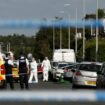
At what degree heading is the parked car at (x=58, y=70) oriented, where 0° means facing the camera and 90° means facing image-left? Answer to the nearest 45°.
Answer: approximately 45°

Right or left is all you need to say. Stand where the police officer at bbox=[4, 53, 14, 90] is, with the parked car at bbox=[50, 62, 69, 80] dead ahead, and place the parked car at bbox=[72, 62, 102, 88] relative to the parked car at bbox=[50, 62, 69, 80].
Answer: right

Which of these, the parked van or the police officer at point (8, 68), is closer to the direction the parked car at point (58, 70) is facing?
the police officer
